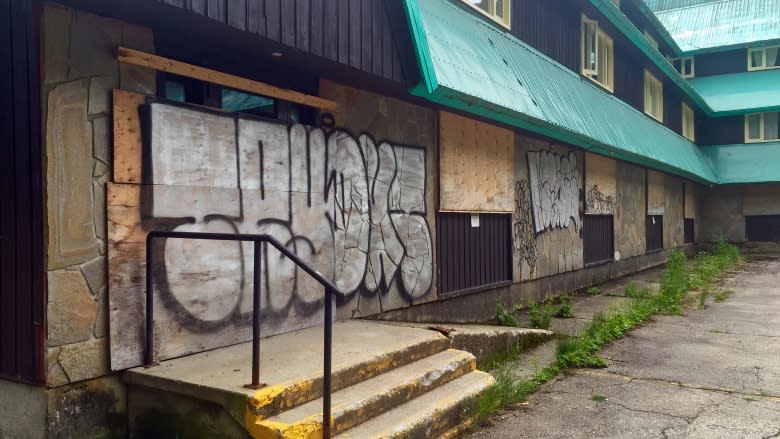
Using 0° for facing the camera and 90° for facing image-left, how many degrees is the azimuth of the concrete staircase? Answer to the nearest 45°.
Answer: approximately 315°

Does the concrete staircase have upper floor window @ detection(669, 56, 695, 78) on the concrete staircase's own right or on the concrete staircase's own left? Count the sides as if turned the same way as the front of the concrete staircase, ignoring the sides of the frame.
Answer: on the concrete staircase's own left

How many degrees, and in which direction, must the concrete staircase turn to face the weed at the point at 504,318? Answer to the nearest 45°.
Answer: approximately 90° to its left

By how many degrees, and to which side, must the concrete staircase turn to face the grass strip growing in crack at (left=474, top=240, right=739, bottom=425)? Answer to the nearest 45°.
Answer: approximately 90° to its left
